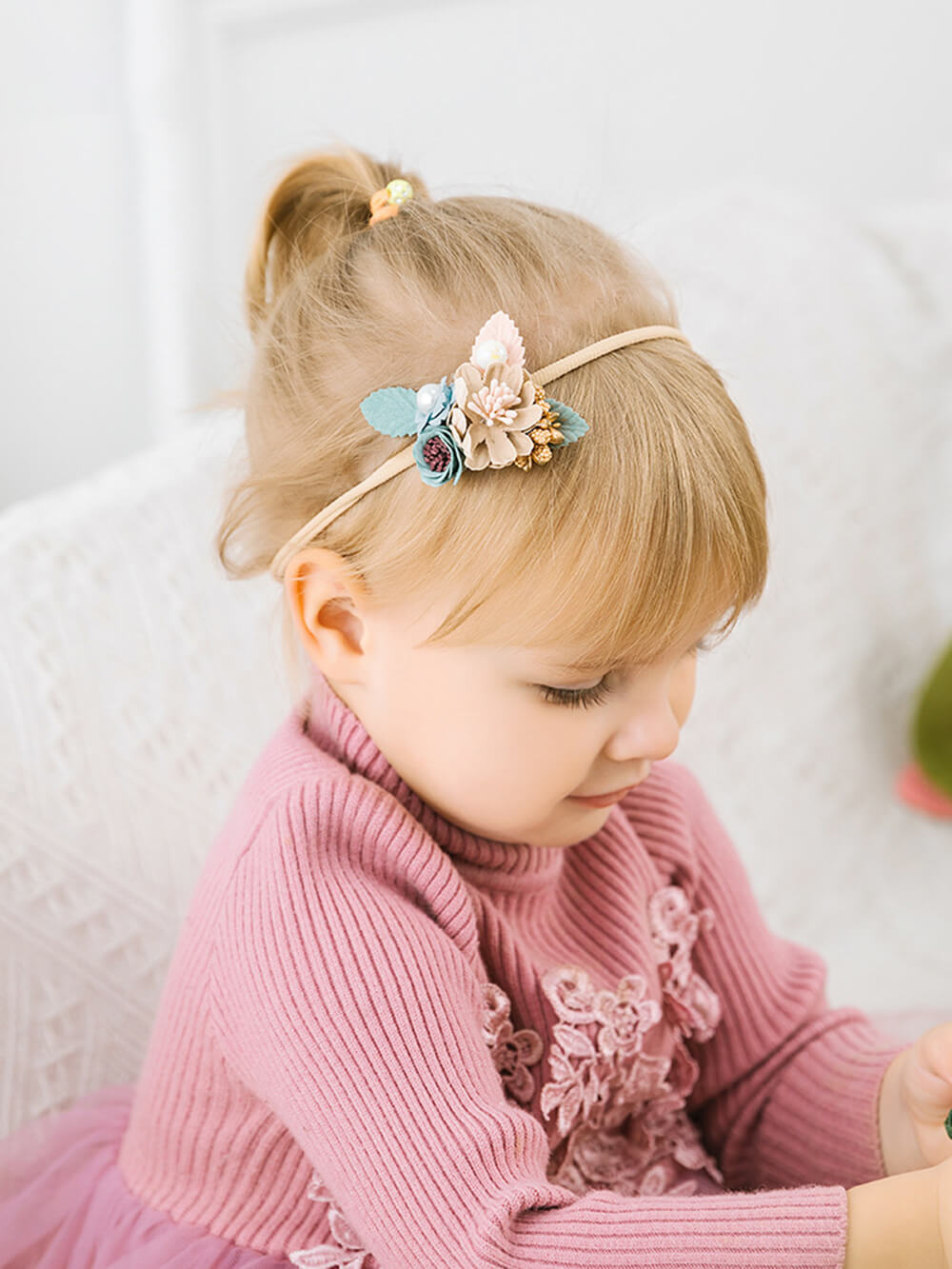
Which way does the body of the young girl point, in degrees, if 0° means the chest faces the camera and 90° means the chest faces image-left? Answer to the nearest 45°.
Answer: approximately 315°

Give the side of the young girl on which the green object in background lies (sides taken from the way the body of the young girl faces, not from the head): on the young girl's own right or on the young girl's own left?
on the young girl's own left
